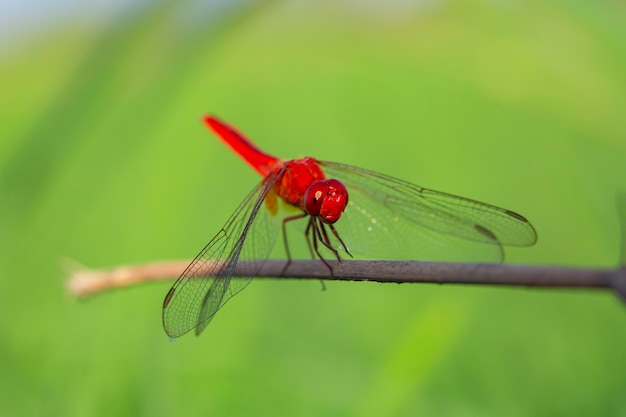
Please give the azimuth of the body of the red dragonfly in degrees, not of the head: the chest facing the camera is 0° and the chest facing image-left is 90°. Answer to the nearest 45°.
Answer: approximately 315°
